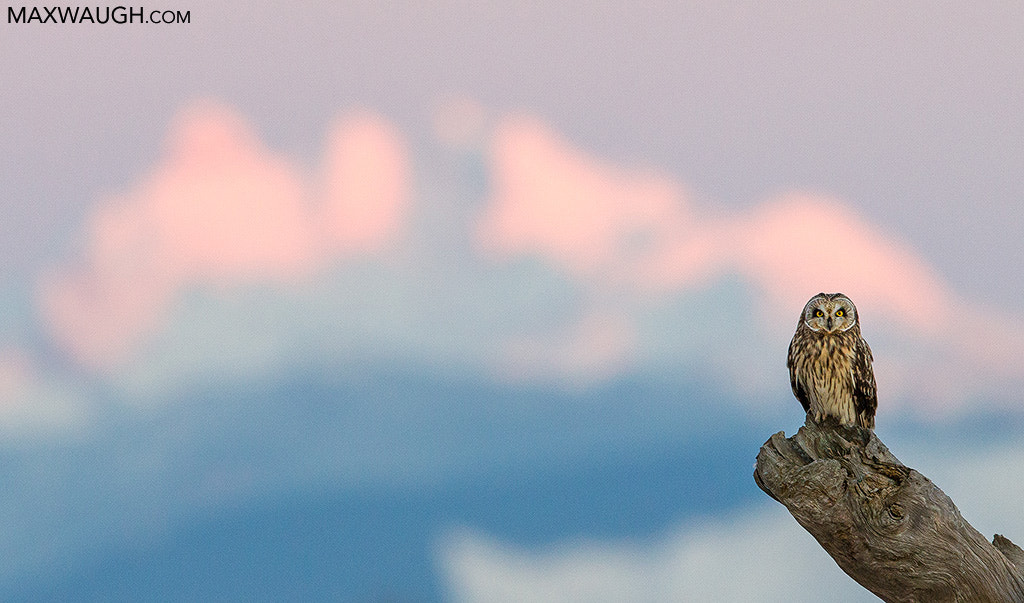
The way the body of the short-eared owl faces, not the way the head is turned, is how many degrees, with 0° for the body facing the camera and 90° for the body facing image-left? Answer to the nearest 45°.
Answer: approximately 0°
